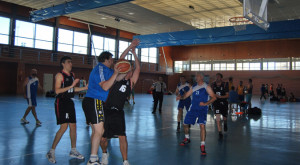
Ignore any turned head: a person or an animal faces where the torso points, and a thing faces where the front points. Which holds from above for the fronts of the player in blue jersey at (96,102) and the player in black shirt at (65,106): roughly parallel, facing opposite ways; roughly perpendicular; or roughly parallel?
roughly perpendicular

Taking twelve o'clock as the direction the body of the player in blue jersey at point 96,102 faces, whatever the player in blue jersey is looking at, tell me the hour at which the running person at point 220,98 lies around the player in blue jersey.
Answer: The running person is roughly at 12 o'clock from the player in blue jersey.

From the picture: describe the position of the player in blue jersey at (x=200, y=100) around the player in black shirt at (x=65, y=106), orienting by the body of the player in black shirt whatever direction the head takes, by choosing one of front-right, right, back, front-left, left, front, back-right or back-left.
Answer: front-left

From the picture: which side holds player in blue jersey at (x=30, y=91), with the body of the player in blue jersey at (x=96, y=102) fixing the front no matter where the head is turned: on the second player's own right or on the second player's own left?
on the second player's own left

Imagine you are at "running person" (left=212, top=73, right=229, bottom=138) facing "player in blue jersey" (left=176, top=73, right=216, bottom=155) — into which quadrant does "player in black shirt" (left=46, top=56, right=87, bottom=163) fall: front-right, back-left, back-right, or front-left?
front-right

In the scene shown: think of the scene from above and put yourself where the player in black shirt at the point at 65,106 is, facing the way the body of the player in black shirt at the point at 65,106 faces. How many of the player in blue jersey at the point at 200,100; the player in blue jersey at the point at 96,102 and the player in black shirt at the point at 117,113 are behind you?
0

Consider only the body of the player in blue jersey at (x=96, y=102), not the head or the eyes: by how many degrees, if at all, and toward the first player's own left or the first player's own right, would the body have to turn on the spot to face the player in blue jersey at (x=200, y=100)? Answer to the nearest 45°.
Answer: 0° — they already face them

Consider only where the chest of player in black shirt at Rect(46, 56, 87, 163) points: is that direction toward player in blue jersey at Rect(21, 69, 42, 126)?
no

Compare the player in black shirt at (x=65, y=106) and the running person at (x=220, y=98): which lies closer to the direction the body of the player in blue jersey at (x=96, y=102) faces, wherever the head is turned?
the running person

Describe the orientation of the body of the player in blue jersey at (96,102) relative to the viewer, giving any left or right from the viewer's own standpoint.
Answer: facing away from the viewer and to the right of the viewer

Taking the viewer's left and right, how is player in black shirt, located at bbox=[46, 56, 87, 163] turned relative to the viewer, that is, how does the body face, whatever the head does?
facing the viewer and to the right of the viewer

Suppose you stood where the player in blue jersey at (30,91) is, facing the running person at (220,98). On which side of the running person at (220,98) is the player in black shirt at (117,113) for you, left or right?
right

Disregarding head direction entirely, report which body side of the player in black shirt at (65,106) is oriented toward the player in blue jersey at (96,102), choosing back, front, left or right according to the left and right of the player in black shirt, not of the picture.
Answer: front

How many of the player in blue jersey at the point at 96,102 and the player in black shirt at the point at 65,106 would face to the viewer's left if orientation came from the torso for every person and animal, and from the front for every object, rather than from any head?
0

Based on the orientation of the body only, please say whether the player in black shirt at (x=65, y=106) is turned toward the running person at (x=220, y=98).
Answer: no
